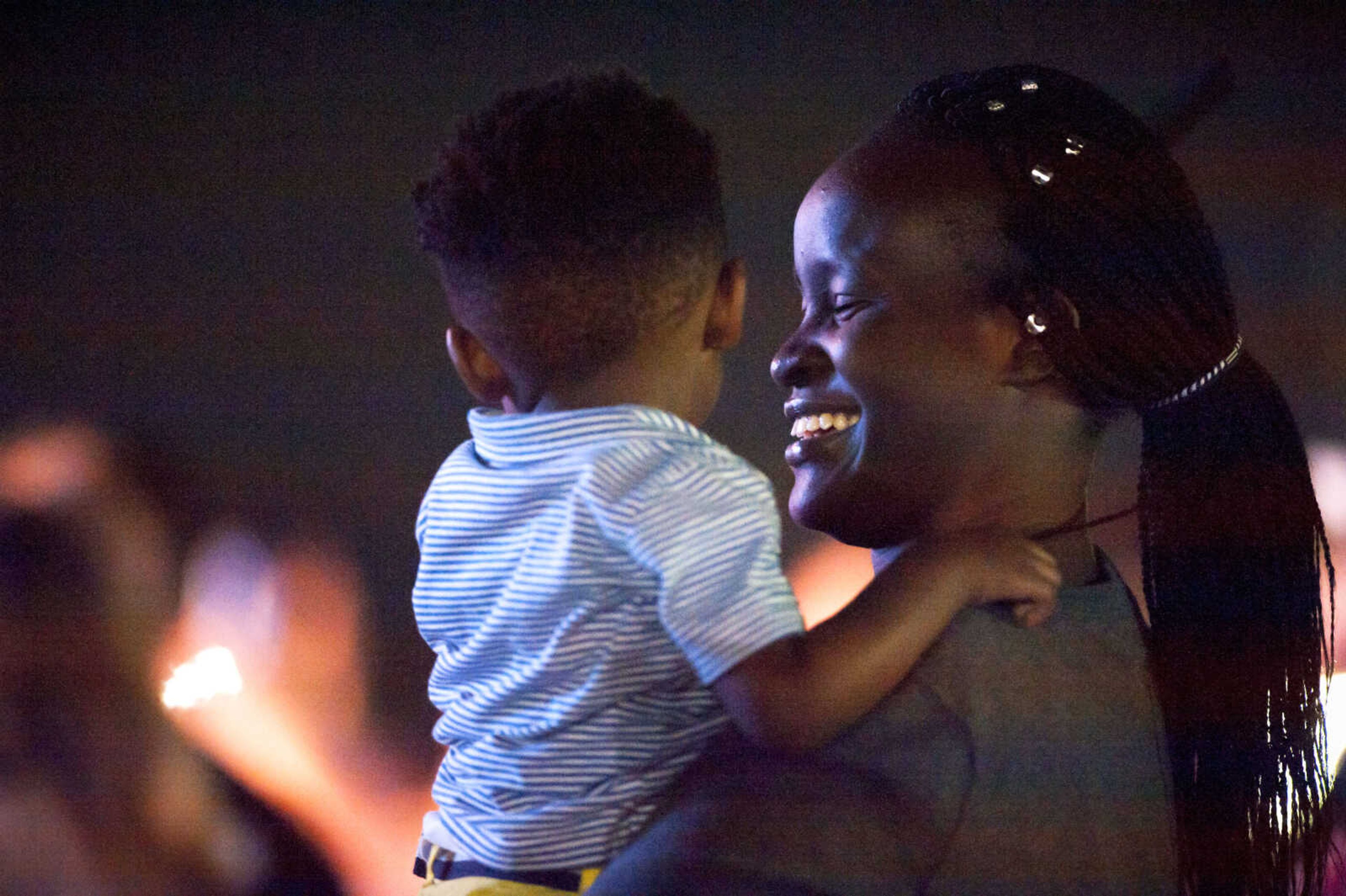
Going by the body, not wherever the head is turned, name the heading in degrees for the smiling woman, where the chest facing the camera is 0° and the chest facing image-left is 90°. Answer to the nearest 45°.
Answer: approximately 90°

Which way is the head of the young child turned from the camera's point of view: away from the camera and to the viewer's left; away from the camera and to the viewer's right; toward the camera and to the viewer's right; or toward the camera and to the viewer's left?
away from the camera and to the viewer's right

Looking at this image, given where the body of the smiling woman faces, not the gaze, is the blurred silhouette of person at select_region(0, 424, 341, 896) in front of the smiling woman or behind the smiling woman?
in front

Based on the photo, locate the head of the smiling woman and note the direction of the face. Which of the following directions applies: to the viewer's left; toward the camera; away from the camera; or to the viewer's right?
to the viewer's left
